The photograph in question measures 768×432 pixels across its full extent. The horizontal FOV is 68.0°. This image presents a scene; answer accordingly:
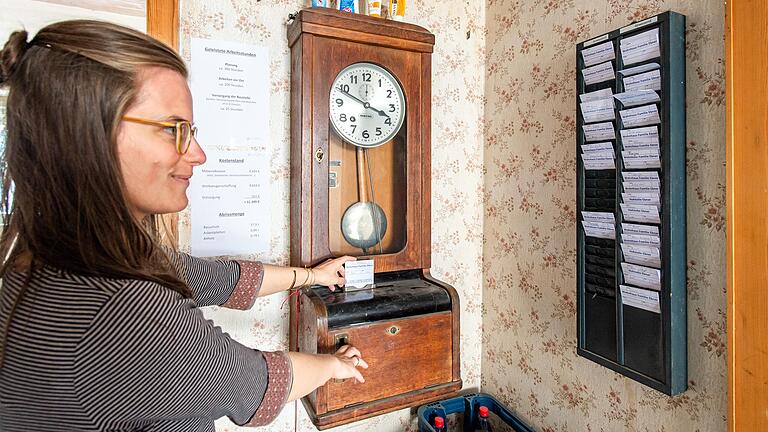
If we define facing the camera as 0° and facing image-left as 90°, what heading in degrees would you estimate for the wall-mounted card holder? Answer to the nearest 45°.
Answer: approximately 45°

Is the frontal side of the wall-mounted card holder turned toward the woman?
yes

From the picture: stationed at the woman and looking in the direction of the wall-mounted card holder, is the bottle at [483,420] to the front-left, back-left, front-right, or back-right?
front-left

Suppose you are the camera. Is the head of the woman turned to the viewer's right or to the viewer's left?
to the viewer's right

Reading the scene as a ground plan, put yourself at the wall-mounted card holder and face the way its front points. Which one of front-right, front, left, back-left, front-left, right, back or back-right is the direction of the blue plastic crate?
right

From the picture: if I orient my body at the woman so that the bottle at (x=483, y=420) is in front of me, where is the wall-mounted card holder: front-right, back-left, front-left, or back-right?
front-right

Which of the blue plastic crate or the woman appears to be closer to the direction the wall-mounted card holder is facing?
the woman
